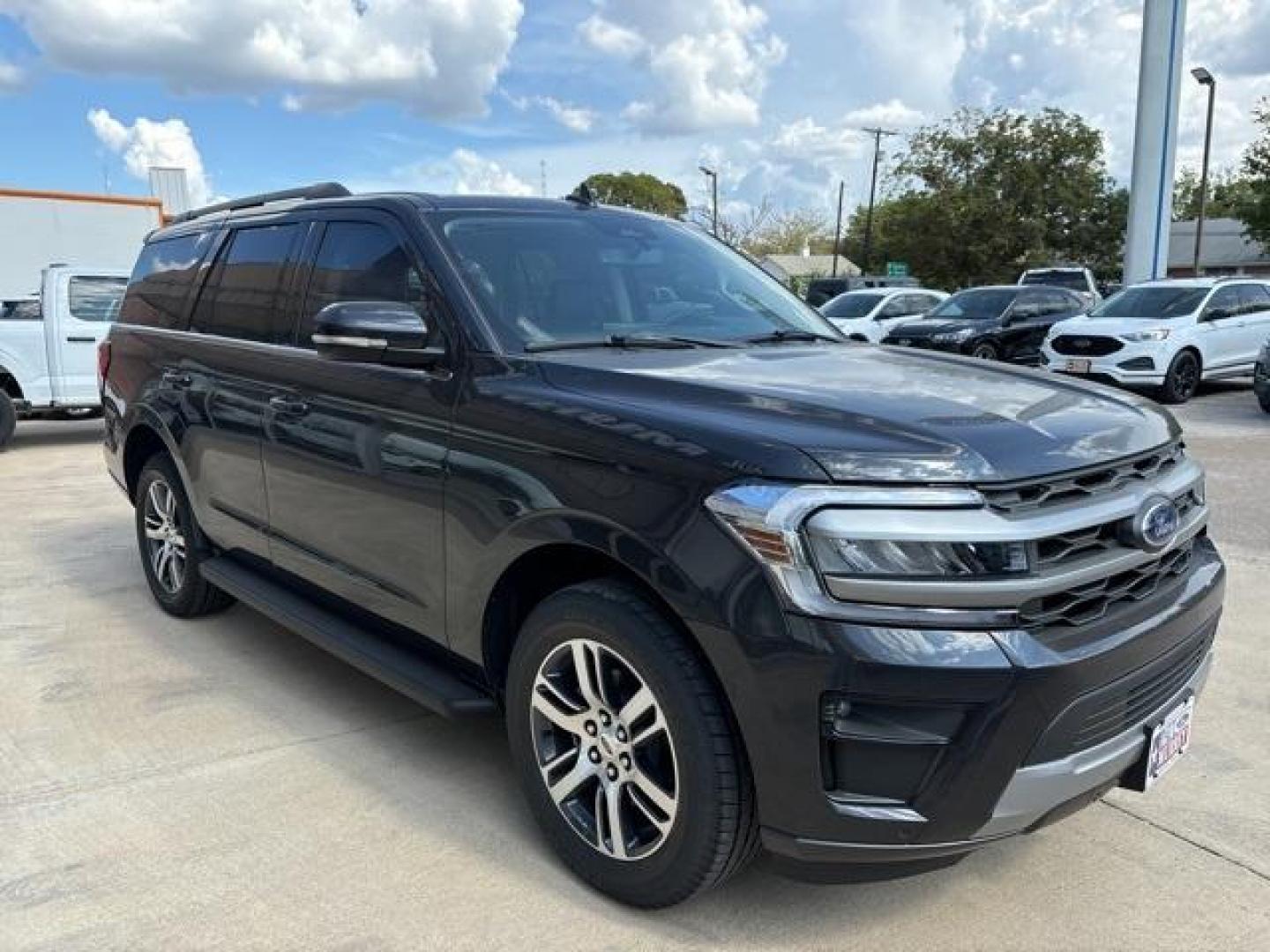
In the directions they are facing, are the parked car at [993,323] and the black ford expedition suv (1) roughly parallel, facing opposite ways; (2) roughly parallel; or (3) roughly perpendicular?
roughly perpendicular

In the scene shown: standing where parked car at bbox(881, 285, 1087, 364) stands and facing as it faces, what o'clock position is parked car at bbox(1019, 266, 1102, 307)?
parked car at bbox(1019, 266, 1102, 307) is roughly at 5 o'clock from parked car at bbox(881, 285, 1087, 364).

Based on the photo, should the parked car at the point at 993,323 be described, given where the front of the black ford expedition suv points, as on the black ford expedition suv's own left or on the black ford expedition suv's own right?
on the black ford expedition suv's own left

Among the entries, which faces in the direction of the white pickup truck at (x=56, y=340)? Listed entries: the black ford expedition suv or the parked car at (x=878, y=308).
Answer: the parked car

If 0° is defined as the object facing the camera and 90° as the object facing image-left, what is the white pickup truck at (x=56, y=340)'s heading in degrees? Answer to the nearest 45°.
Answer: approximately 270°

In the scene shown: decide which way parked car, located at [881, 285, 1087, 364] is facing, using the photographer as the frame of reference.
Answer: facing the viewer and to the left of the viewer

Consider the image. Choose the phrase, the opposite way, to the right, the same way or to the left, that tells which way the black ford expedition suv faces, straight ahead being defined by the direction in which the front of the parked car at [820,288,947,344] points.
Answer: to the left

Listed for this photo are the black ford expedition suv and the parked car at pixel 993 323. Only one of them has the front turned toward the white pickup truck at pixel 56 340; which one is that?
the parked car

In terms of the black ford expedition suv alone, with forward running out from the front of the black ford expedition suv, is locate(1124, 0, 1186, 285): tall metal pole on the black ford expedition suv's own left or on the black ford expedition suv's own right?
on the black ford expedition suv's own left

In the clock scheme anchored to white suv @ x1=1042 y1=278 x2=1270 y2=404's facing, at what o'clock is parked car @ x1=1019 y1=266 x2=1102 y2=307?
The parked car is roughly at 4 o'clock from the white suv.

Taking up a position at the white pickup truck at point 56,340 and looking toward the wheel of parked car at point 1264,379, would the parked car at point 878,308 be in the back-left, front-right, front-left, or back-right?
front-left

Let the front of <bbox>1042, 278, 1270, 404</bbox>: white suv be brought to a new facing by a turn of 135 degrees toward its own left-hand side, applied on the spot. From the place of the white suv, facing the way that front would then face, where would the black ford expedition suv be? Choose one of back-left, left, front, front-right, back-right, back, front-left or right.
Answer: right

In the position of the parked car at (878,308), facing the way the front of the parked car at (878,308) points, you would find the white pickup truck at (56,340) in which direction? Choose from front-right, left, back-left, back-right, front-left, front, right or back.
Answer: front

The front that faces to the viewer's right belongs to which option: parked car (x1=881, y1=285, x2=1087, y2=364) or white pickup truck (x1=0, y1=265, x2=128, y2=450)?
the white pickup truck

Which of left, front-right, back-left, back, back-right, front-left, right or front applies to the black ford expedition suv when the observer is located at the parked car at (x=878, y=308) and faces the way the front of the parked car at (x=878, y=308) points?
front-left
